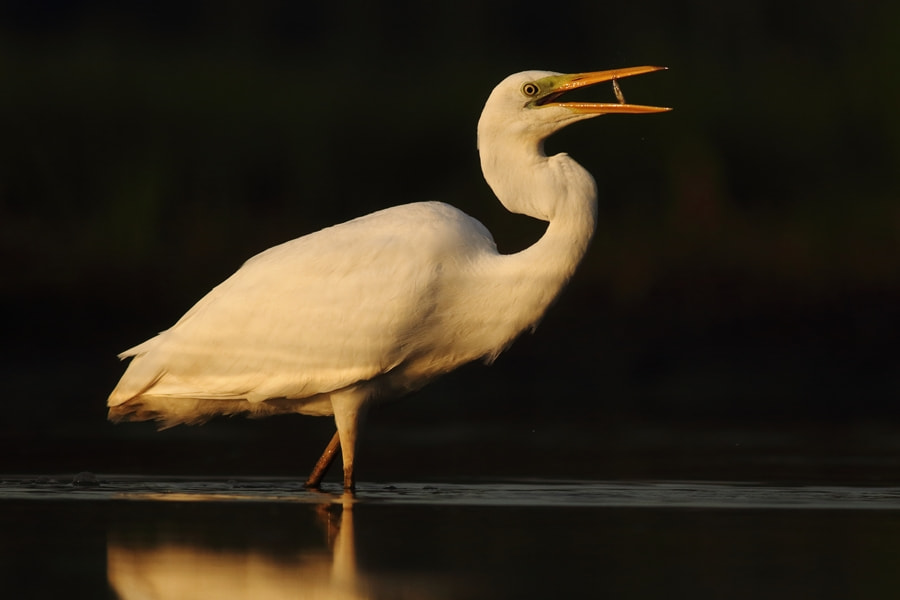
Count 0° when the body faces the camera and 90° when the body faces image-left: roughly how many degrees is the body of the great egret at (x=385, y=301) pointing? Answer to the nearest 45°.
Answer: approximately 270°
